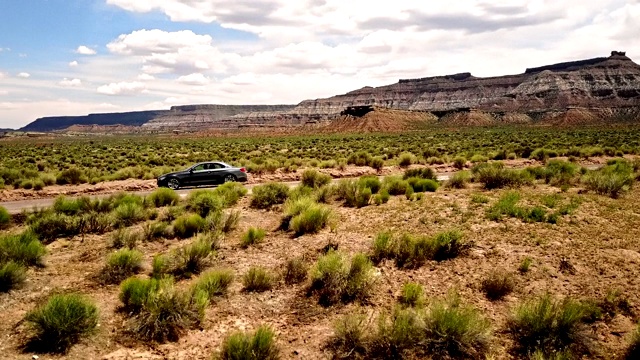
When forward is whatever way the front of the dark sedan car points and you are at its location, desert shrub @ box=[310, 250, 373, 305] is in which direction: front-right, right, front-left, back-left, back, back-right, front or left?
left

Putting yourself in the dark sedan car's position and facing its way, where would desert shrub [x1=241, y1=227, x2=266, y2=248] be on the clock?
The desert shrub is roughly at 9 o'clock from the dark sedan car.

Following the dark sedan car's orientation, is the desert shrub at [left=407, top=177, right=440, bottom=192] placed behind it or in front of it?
behind

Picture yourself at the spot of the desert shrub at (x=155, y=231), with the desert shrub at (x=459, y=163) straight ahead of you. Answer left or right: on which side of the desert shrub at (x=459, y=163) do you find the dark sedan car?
left

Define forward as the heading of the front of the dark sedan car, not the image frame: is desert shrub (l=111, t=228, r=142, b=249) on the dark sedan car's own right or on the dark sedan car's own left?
on the dark sedan car's own left

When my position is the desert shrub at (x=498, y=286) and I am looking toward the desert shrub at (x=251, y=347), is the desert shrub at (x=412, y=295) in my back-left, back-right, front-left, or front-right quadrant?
front-right

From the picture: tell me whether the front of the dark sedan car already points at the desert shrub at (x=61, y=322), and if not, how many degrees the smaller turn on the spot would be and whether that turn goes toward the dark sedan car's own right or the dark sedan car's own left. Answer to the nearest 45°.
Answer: approximately 90° to the dark sedan car's own left

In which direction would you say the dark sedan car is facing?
to the viewer's left

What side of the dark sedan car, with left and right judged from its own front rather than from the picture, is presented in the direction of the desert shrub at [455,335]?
left

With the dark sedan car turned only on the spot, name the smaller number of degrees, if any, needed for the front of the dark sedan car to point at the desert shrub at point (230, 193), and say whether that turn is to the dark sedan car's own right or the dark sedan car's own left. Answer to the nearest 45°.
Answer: approximately 90° to the dark sedan car's own left
